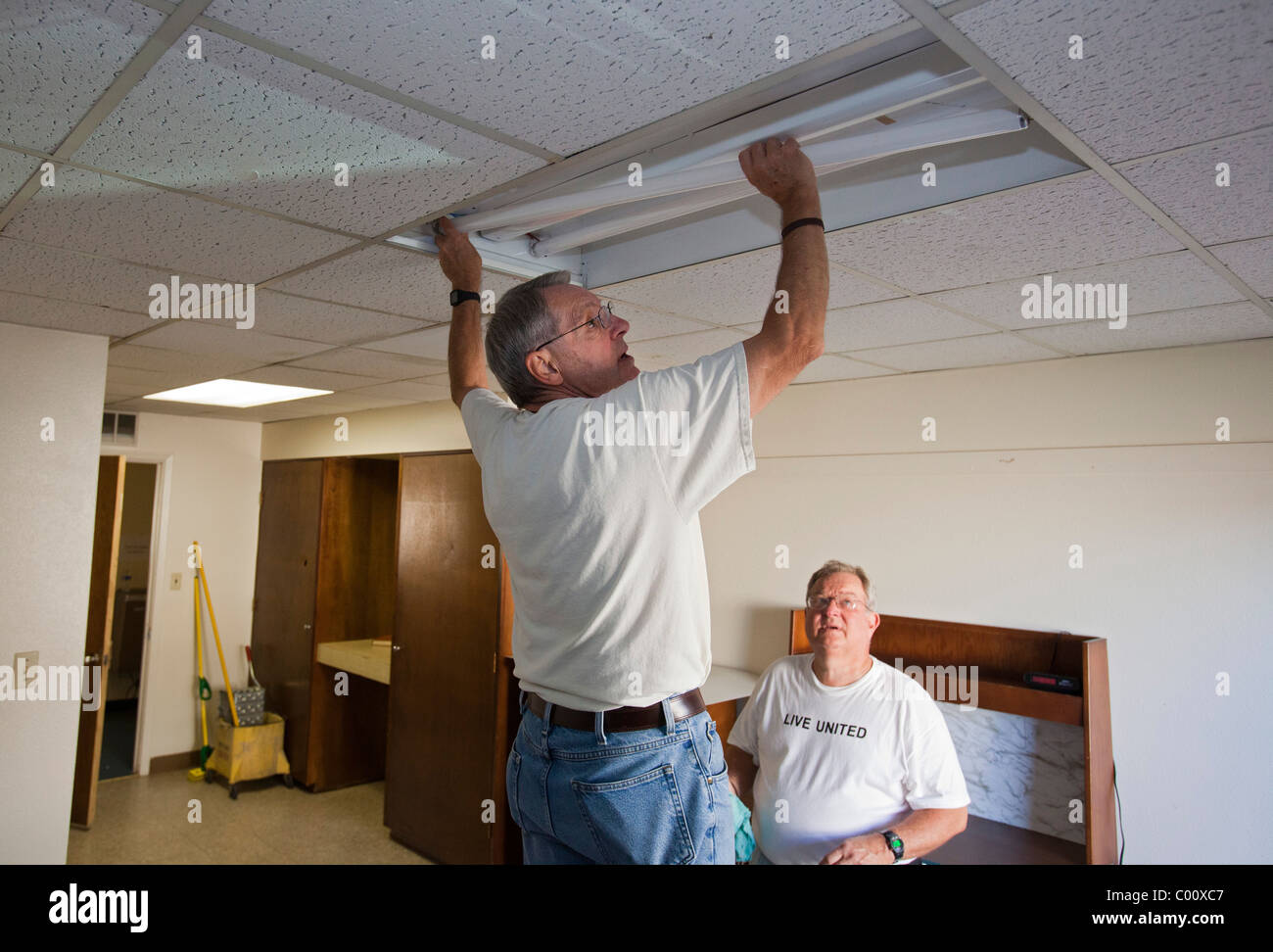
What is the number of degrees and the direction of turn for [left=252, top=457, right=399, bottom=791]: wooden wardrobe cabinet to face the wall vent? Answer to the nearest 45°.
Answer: approximately 45° to its right

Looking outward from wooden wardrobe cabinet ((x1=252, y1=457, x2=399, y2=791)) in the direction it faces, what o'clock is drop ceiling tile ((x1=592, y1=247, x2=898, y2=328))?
The drop ceiling tile is roughly at 10 o'clock from the wooden wardrobe cabinet.

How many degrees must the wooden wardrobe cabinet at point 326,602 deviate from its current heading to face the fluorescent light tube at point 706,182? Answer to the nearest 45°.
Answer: approximately 45° to its left

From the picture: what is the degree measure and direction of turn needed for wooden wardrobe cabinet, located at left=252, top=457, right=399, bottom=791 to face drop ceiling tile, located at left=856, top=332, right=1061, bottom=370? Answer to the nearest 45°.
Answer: approximately 90° to its left

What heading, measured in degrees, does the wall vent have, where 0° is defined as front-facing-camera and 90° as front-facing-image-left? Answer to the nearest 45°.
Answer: approximately 0°

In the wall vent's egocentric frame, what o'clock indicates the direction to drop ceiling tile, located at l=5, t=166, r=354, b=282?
The drop ceiling tile is roughly at 12 o'clock from the wall vent.

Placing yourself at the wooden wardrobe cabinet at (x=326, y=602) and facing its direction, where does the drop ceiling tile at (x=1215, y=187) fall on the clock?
The drop ceiling tile is roughly at 10 o'clock from the wooden wardrobe cabinet.

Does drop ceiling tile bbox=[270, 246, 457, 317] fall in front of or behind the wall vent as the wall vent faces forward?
in front

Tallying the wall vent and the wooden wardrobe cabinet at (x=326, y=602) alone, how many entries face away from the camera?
0

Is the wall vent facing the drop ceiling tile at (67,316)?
yes
